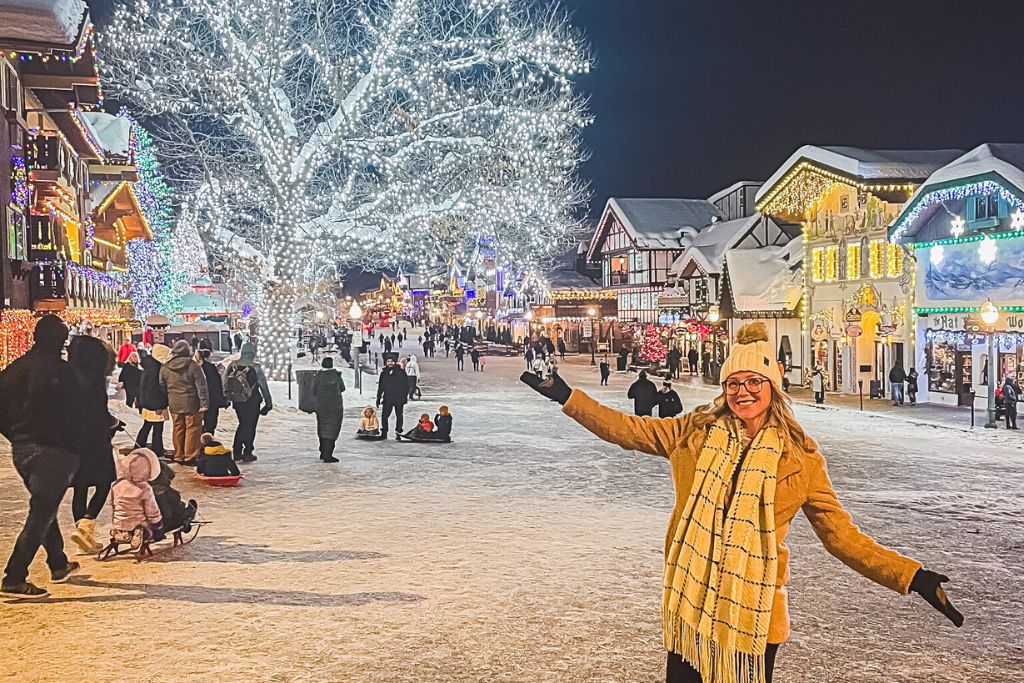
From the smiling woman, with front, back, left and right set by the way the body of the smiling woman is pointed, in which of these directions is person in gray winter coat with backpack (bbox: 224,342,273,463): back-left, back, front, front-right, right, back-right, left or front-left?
back-right

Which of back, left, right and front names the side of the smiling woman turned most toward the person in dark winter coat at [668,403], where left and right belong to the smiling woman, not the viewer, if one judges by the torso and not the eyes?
back

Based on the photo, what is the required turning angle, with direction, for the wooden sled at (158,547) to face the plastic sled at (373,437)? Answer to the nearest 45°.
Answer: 0° — it already faces it

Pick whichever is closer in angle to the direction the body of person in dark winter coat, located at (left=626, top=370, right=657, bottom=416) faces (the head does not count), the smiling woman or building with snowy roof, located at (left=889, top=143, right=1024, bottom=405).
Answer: the building with snowy roof

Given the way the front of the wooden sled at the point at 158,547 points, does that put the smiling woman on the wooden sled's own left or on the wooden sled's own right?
on the wooden sled's own right

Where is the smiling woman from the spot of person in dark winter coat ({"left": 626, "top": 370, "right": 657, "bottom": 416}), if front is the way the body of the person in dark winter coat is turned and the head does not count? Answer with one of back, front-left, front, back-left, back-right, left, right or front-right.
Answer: back

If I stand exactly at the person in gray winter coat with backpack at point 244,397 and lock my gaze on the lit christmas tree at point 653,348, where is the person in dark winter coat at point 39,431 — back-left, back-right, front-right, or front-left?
back-right

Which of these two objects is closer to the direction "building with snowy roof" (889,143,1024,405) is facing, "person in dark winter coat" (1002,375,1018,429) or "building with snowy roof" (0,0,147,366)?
the building with snowy roof

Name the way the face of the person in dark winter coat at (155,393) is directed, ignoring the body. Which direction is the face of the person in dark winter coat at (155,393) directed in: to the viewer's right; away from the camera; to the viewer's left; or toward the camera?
away from the camera

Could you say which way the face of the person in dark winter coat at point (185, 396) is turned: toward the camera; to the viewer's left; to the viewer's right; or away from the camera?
away from the camera
